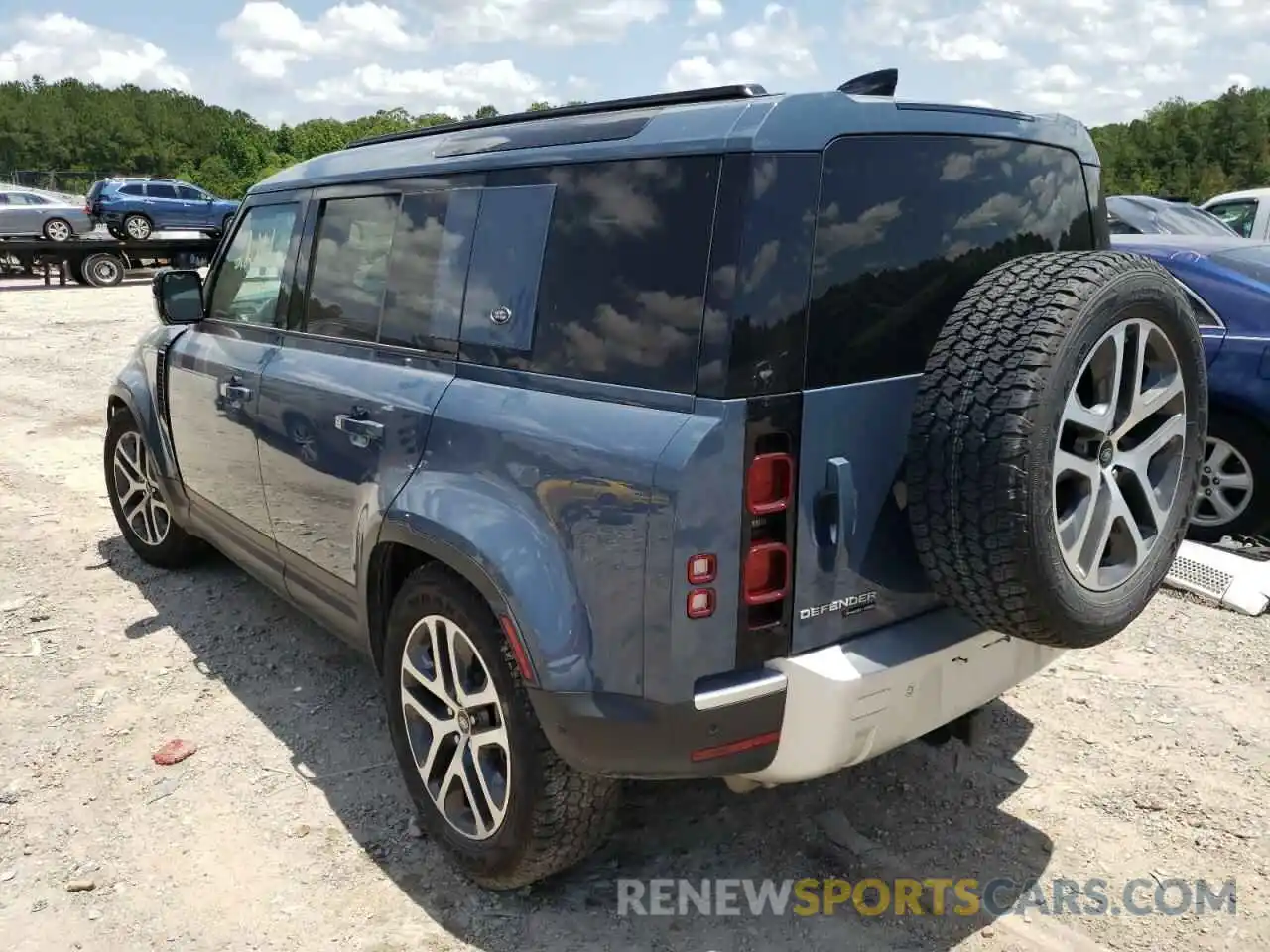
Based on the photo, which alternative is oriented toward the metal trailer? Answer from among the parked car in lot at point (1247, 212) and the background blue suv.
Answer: the parked car in lot

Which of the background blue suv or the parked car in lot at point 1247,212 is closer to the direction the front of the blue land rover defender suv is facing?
the background blue suv

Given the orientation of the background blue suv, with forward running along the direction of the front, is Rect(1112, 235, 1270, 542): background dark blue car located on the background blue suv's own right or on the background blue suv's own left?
on the background blue suv's own right

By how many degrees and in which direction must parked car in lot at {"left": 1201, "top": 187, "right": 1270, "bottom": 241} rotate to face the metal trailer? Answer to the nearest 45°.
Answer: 0° — it already faces it

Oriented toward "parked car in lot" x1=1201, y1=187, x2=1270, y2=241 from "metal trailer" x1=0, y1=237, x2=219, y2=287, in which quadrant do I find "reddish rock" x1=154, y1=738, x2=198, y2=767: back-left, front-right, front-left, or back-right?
front-right

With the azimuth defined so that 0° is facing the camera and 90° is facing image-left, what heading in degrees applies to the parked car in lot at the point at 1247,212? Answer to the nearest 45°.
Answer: approximately 90°

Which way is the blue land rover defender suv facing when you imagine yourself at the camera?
facing away from the viewer and to the left of the viewer

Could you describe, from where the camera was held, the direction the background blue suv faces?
facing away from the viewer and to the right of the viewer
